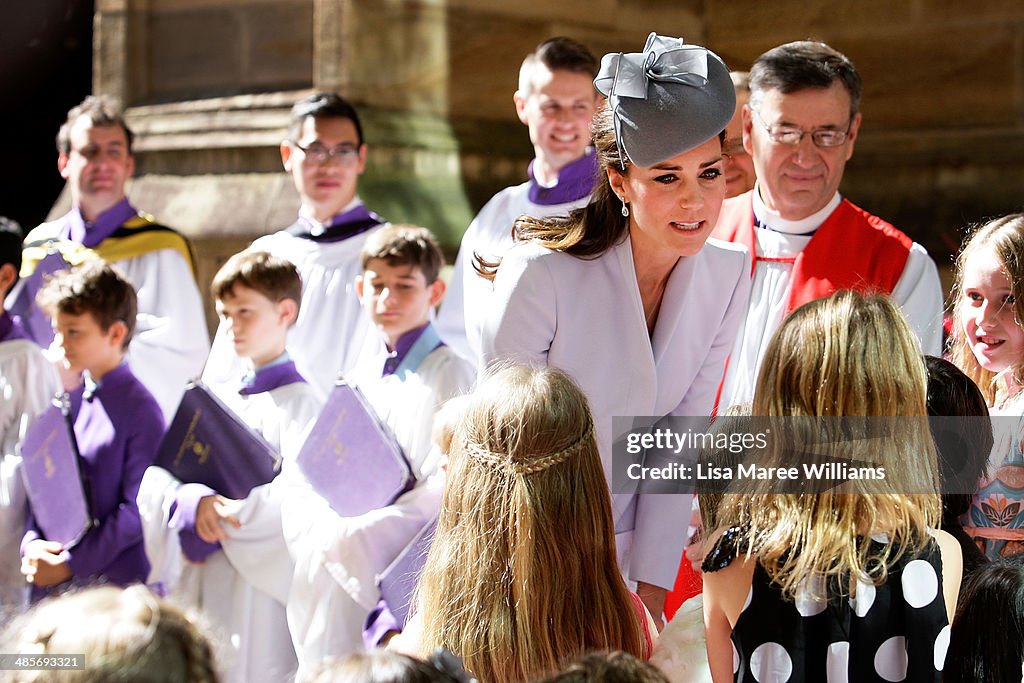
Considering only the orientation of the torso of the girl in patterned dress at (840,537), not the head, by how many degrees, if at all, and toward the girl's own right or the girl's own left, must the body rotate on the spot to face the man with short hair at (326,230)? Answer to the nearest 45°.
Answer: approximately 45° to the girl's own left

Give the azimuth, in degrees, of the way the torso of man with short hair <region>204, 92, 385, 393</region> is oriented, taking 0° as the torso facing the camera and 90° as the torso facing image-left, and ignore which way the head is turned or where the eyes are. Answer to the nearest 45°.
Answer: approximately 0°

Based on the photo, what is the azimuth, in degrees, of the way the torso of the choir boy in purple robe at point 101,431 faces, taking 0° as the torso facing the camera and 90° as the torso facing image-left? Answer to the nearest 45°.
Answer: approximately 45°

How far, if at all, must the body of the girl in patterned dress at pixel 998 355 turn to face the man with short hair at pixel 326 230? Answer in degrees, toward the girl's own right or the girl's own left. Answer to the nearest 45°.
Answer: approximately 90° to the girl's own right

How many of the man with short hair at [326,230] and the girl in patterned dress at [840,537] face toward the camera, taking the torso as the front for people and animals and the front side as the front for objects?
1

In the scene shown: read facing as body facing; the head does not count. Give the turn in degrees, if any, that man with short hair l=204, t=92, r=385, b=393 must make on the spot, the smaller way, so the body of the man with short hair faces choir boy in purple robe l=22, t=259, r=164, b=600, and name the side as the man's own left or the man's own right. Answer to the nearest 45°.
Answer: approximately 45° to the man's own right

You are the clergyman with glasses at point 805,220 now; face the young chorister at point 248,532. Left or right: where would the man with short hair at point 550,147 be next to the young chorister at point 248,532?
right

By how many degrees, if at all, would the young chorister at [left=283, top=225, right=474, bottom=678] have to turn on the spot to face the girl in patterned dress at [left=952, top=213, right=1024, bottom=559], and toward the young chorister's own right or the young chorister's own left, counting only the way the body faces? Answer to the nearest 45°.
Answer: approximately 90° to the young chorister's own left

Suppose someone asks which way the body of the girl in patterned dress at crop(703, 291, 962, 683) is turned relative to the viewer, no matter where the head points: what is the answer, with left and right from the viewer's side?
facing away from the viewer

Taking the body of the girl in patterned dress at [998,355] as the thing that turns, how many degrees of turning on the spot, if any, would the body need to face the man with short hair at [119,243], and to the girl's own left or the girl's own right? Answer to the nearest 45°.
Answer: approximately 45° to the girl's own right
